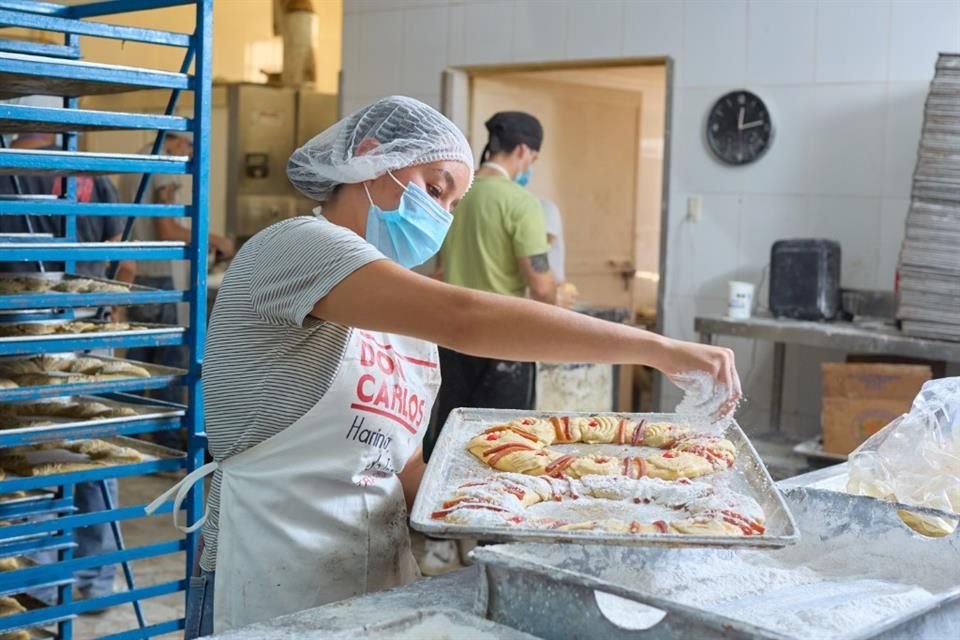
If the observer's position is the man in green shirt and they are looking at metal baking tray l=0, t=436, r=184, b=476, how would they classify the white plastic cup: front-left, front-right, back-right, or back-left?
back-left

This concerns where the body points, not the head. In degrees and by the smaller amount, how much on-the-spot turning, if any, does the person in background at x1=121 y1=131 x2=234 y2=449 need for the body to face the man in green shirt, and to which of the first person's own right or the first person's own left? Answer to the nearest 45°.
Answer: approximately 45° to the first person's own right

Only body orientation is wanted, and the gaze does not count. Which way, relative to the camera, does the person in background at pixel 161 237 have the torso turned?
to the viewer's right

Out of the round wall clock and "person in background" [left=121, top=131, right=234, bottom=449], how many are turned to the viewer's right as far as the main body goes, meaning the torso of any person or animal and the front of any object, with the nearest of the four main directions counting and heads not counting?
1

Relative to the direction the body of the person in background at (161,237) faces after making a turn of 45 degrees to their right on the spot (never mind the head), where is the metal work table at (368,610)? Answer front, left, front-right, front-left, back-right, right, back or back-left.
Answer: front-right

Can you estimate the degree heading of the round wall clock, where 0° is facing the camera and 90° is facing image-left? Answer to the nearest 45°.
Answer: approximately 0°

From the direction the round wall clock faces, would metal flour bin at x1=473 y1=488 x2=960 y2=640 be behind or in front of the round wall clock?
in front
